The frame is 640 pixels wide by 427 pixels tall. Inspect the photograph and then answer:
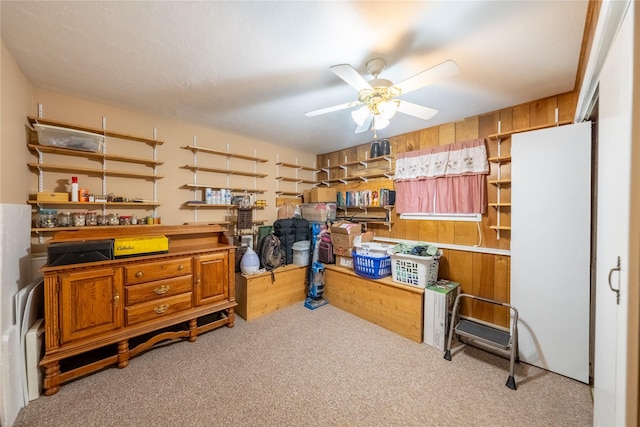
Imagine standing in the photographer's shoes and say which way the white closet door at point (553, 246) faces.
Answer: facing the viewer and to the left of the viewer

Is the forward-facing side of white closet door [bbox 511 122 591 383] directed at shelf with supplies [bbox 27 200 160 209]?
no

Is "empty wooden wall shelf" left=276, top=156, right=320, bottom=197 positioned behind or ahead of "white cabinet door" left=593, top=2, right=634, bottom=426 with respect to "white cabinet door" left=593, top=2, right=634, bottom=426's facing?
ahead

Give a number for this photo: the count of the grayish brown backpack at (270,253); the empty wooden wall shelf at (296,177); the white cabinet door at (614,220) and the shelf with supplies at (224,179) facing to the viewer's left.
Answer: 1

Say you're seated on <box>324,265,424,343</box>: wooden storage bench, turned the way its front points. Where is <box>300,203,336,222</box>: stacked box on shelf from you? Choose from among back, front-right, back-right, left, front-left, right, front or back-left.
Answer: right

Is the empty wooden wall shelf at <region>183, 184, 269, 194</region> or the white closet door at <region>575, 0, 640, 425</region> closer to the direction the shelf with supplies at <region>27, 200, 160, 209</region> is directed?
the white closet door

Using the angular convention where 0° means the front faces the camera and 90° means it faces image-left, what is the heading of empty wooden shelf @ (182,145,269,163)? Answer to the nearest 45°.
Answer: approximately 315°

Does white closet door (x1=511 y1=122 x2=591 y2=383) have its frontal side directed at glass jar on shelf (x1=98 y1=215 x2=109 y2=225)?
no

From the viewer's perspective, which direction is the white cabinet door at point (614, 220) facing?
to the viewer's left

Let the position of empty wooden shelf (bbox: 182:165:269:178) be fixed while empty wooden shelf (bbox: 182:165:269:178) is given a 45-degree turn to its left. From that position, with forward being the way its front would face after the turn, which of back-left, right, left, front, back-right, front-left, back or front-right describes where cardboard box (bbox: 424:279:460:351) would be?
front-right

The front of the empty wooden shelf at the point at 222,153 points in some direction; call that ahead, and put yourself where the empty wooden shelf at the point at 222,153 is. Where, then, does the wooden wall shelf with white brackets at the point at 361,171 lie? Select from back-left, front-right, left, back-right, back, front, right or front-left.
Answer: front-left

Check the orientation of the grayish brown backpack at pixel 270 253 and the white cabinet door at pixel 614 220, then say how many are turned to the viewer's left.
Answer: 1

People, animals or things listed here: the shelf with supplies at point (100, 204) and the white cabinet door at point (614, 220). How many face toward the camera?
1

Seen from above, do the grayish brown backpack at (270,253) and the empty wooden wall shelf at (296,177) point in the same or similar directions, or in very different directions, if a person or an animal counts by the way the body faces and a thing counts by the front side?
same or similar directions
